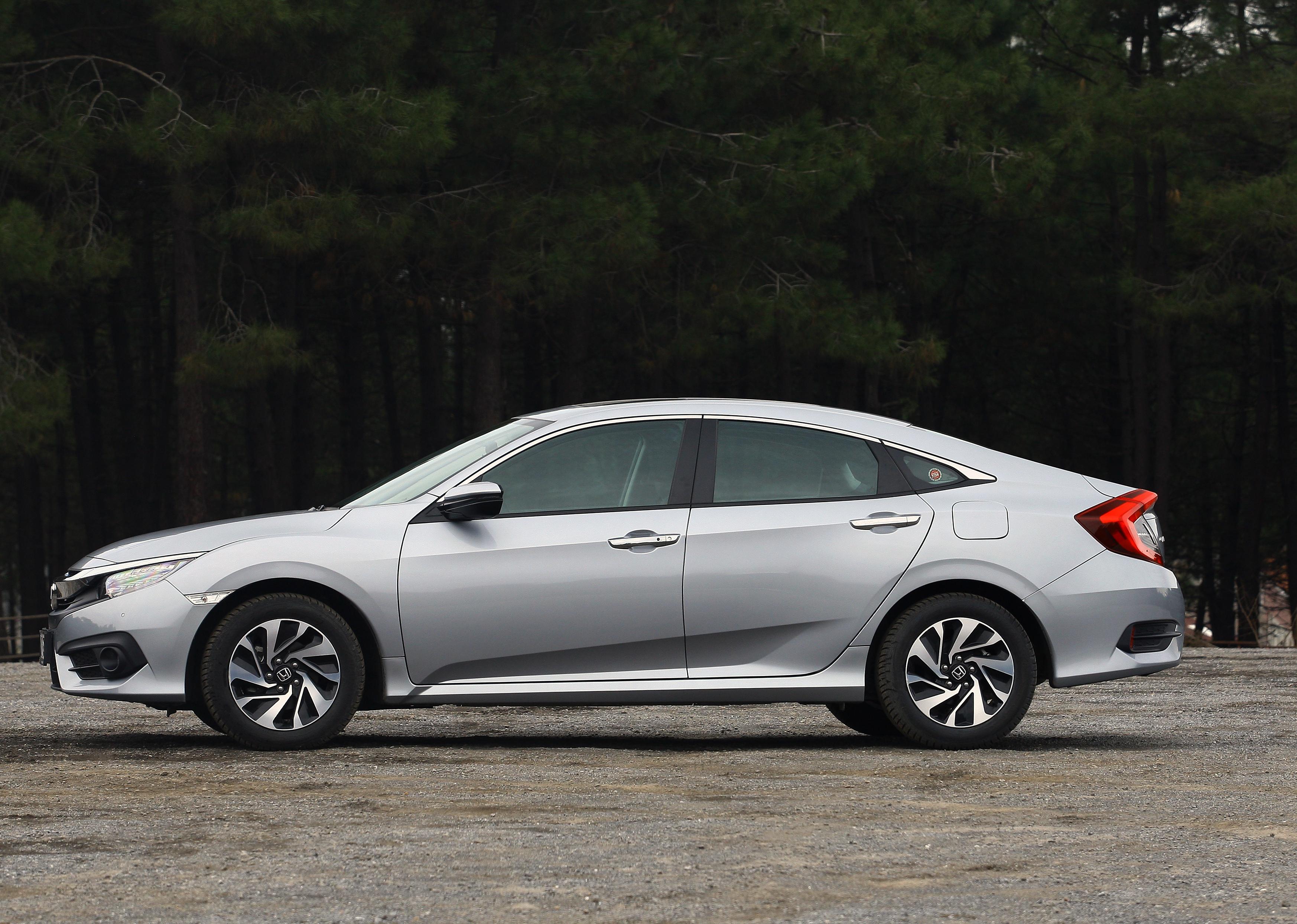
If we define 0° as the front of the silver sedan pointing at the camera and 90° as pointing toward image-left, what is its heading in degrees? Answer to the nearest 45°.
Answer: approximately 90°

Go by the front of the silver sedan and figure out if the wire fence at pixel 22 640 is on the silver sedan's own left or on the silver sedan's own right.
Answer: on the silver sedan's own right
